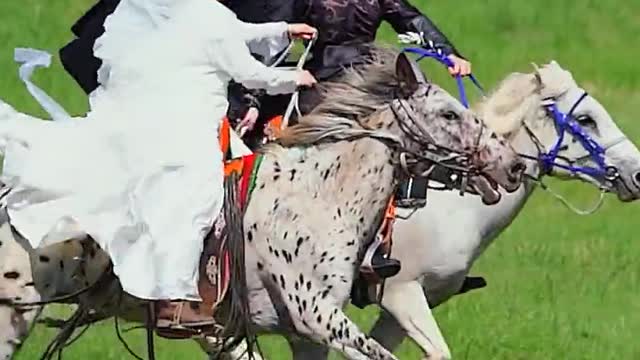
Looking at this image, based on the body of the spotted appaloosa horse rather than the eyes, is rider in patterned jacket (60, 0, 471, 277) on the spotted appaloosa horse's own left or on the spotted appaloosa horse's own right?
on the spotted appaloosa horse's own left

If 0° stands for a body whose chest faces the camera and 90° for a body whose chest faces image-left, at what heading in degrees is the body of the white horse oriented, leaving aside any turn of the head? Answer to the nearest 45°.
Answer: approximately 270°

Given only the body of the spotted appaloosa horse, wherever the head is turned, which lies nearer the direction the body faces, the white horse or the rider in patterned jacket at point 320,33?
the white horse

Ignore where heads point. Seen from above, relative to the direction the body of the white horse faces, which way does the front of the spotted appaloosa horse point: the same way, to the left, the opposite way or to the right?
the same way

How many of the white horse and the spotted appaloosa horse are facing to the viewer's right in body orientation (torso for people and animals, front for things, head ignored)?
2

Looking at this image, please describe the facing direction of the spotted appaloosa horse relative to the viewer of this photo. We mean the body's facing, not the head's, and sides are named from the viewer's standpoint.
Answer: facing to the right of the viewer
